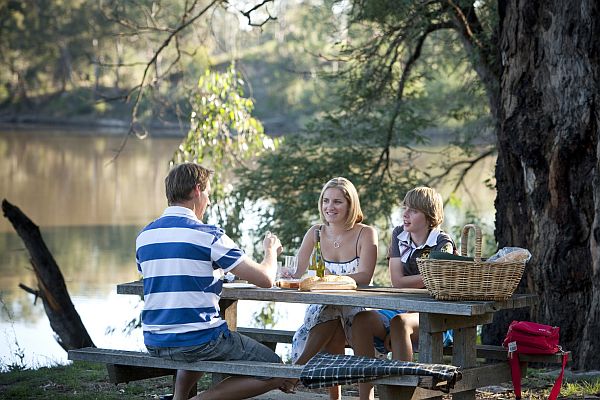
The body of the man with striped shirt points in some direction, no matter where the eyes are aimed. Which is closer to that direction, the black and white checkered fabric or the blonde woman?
the blonde woman

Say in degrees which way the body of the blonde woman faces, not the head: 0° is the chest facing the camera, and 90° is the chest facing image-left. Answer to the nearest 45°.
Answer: approximately 45°

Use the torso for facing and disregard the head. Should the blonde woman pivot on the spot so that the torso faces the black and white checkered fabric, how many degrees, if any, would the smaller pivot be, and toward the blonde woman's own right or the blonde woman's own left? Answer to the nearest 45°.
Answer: approximately 45° to the blonde woman's own left

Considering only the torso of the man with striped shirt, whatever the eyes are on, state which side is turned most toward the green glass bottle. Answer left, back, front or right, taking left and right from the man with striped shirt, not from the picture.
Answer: front

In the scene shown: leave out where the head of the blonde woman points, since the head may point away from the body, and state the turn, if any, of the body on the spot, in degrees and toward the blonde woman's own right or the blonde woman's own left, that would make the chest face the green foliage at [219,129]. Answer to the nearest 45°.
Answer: approximately 135° to the blonde woman's own right

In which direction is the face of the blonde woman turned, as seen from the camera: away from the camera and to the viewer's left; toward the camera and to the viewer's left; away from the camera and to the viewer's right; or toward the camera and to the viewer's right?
toward the camera and to the viewer's left

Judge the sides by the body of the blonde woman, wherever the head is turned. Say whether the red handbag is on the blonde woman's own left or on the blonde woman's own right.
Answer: on the blonde woman's own left

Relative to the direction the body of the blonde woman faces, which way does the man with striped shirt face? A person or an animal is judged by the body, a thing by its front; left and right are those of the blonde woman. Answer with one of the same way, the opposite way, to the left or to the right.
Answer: the opposite way

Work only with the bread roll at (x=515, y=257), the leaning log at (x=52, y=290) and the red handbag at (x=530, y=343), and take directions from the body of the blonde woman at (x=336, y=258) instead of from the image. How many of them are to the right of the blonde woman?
1

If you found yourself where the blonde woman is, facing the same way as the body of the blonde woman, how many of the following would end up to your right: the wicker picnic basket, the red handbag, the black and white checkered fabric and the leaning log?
1

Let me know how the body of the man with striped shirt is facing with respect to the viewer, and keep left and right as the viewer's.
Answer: facing away from the viewer and to the right of the viewer

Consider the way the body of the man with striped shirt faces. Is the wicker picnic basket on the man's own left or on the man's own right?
on the man's own right
